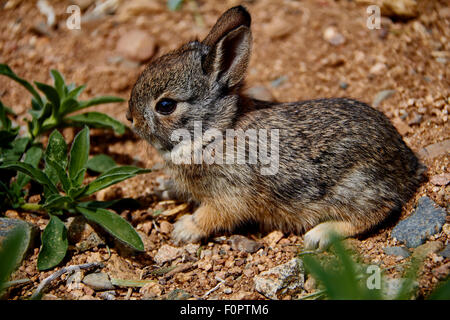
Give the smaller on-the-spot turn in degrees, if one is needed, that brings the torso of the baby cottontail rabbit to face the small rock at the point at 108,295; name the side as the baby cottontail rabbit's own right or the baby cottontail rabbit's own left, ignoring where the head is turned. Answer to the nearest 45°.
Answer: approximately 45° to the baby cottontail rabbit's own left

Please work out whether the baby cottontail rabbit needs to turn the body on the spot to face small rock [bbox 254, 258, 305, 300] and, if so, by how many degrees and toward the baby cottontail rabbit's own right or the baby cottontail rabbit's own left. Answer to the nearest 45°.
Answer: approximately 90° to the baby cottontail rabbit's own left

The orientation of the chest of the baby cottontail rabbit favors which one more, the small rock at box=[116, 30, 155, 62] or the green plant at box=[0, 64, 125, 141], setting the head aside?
the green plant

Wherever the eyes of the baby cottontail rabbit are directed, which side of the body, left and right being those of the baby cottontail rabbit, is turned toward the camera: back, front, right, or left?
left

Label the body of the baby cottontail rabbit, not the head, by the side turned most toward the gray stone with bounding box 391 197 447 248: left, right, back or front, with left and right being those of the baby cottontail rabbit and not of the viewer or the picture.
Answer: back

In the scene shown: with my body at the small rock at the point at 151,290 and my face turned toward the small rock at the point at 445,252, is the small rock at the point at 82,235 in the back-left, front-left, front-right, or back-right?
back-left

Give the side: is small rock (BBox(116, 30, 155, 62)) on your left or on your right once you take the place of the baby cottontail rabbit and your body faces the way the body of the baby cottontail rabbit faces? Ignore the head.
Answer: on your right

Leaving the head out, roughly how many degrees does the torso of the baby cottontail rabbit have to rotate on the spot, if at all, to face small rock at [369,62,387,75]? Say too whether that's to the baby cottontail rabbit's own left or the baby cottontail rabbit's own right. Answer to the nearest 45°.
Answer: approximately 135° to the baby cottontail rabbit's own right

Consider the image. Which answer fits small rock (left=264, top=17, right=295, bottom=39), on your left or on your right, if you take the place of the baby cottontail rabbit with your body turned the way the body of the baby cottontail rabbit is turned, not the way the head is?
on your right

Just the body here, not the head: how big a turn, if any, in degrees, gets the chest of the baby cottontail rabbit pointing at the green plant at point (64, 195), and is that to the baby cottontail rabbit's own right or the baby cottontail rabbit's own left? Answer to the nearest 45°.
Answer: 0° — it already faces it

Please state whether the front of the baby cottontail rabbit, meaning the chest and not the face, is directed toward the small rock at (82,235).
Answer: yes

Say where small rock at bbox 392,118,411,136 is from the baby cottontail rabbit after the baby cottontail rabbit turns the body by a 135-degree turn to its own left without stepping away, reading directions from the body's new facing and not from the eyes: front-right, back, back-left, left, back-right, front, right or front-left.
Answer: left
